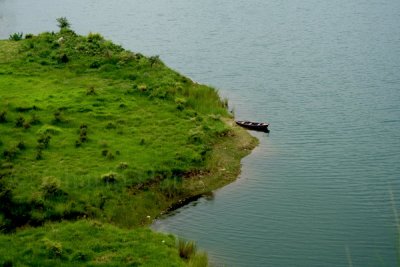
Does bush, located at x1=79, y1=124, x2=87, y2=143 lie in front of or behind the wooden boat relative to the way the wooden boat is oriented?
in front

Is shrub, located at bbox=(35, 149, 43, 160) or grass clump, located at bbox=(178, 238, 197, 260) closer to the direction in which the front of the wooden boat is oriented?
the shrub

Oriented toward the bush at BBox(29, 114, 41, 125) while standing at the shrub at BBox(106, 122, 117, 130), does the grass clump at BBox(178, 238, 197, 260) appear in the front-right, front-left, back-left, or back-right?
back-left

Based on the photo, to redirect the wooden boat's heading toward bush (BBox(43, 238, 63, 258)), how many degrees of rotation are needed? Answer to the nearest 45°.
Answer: approximately 45° to its left

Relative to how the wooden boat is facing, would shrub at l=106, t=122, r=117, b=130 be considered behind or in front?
in front

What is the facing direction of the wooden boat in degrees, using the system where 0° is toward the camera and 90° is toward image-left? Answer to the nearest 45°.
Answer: approximately 90°

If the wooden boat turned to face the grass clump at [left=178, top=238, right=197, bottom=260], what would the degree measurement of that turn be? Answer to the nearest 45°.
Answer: approximately 90° to its left

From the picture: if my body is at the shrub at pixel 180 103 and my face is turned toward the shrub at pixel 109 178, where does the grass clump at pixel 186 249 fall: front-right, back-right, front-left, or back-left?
front-left

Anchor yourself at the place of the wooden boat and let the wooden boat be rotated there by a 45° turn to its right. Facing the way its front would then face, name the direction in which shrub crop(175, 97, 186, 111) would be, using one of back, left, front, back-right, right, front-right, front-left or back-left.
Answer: front-left
